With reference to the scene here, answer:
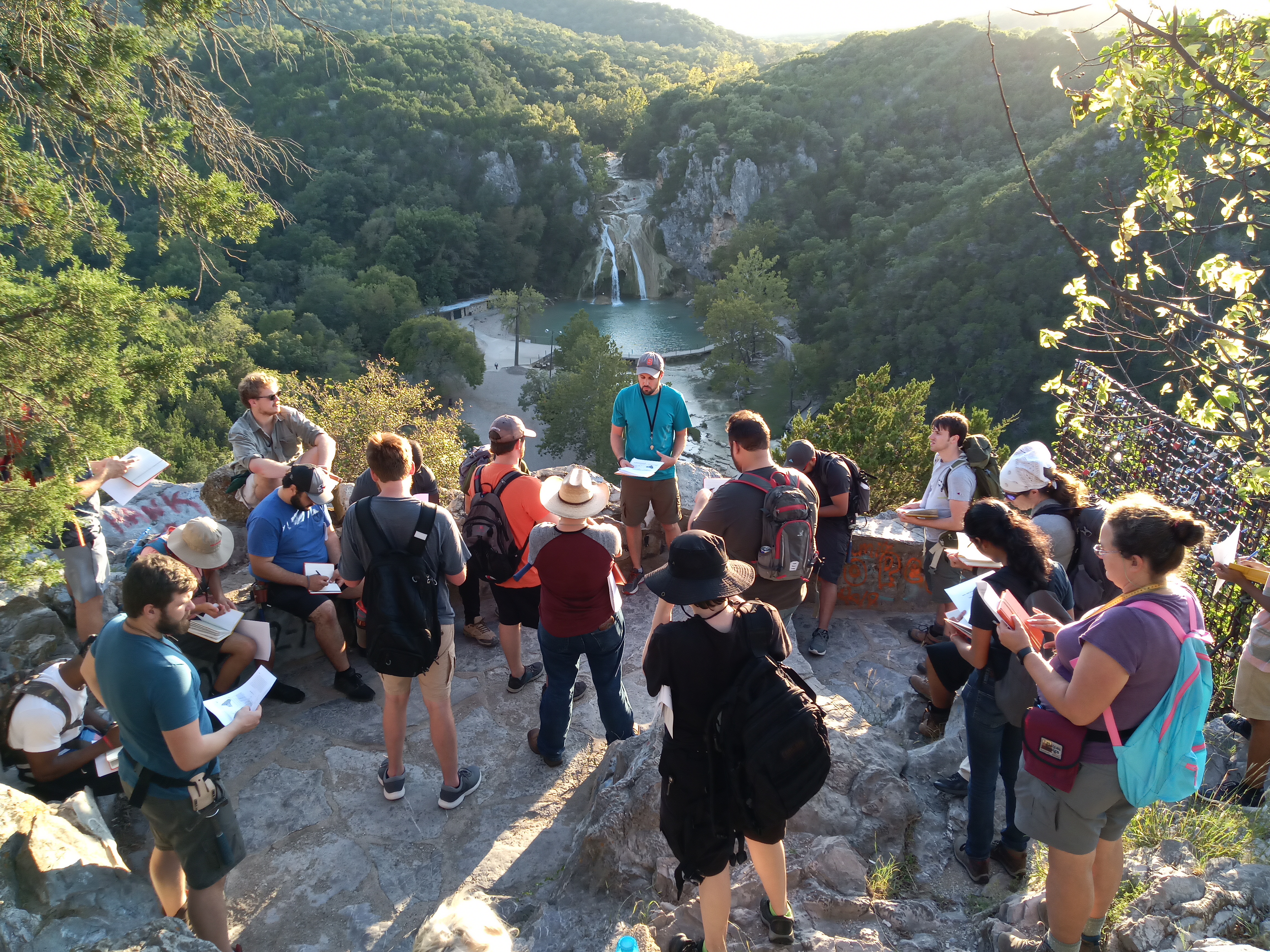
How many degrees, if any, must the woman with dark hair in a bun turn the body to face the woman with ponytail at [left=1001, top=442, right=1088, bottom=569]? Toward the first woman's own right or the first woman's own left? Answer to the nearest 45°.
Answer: approximately 90° to the first woman's own right

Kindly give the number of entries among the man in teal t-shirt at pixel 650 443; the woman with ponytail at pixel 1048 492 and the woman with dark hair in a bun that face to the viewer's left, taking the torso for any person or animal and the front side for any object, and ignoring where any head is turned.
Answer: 2

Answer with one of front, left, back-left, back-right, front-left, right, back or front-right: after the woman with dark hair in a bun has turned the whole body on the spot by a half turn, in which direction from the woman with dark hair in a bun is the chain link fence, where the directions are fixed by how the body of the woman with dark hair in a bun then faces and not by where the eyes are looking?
left

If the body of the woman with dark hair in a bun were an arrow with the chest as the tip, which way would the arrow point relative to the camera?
to the viewer's left

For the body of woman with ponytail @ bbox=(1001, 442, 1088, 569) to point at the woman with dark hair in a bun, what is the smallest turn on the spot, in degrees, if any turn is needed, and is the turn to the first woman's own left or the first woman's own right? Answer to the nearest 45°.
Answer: approximately 90° to the first woman's own left

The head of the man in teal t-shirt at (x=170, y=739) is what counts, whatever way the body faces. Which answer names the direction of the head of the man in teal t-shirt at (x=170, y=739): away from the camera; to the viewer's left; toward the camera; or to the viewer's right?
to the viewer's right

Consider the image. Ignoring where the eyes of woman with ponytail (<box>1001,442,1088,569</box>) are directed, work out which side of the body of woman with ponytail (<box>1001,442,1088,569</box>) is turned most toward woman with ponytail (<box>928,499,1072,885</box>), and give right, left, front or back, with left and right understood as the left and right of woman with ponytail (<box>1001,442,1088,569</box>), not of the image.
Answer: left

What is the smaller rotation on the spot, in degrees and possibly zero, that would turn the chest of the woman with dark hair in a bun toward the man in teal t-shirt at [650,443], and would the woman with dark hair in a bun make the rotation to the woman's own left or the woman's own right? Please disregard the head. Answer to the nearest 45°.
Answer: approximately 45° to the woman's own right

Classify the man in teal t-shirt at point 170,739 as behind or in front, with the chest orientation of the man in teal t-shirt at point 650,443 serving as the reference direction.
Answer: in front

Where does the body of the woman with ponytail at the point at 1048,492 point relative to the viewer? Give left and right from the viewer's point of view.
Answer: facing to the left of the viewer
